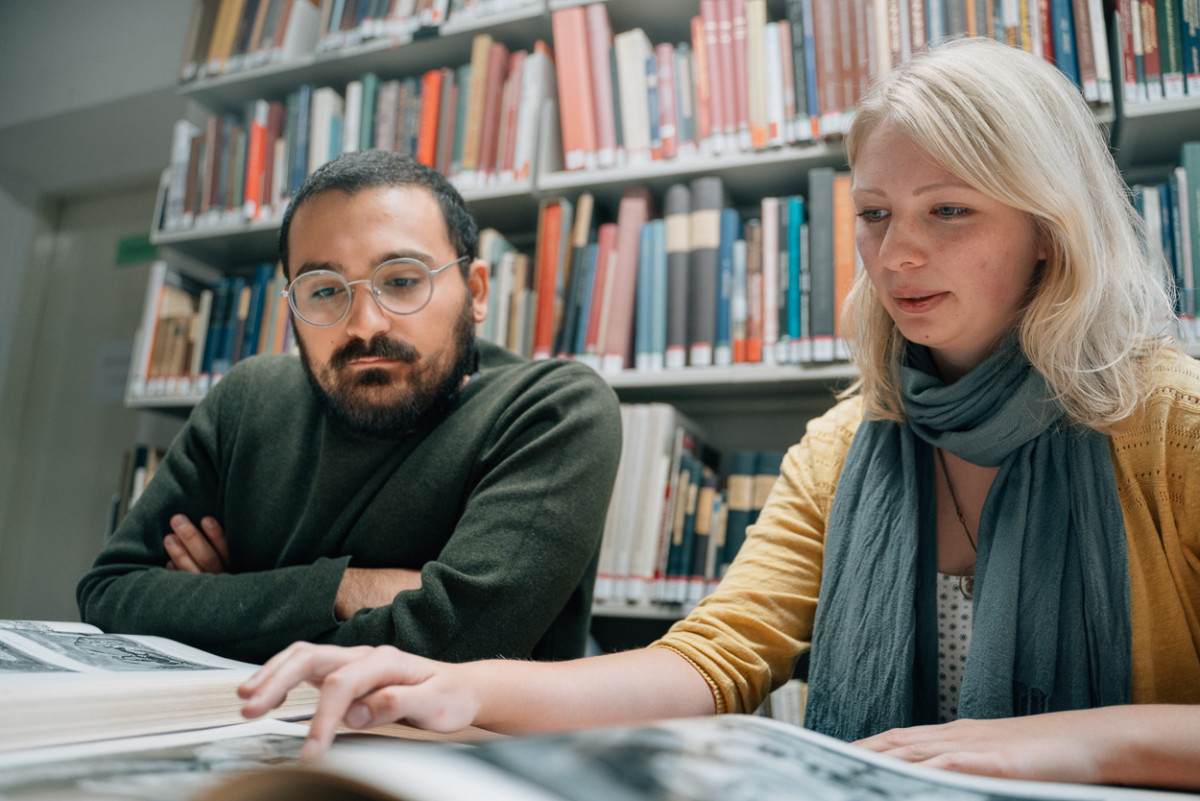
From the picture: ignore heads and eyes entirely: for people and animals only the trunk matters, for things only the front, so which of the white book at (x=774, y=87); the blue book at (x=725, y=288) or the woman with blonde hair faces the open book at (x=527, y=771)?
the woman with blonde hair

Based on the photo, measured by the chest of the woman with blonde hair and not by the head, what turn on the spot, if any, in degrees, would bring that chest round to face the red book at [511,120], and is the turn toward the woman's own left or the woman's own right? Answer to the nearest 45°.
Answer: approximately 90° to the woman's own right

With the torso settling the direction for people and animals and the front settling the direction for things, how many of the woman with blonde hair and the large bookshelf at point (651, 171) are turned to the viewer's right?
0

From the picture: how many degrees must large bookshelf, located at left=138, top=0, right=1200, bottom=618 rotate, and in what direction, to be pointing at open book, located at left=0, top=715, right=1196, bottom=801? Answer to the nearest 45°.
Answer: approximately 45° to its left
